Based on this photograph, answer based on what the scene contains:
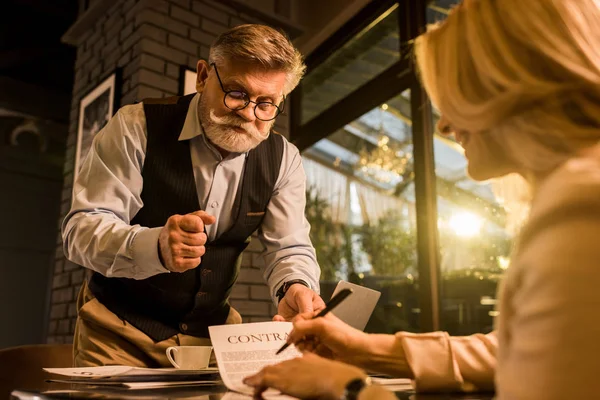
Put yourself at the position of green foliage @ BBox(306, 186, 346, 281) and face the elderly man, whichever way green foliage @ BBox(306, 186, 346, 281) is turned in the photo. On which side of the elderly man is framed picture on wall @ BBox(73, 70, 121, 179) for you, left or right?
right

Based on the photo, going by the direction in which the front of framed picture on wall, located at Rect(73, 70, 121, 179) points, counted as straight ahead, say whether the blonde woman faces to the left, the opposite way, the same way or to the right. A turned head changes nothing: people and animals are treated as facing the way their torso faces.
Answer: to the right

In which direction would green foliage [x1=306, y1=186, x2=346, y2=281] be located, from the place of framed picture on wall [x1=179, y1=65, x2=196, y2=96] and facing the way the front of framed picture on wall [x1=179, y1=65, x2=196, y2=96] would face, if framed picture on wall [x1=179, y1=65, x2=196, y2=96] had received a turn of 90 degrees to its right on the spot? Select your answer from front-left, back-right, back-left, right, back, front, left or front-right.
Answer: back

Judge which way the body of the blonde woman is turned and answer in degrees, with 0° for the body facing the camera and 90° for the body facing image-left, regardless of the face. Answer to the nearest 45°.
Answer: approximately 90°

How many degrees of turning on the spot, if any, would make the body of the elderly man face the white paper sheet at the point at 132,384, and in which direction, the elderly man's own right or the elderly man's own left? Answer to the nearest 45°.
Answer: approximately 45° to the elderly man's own right

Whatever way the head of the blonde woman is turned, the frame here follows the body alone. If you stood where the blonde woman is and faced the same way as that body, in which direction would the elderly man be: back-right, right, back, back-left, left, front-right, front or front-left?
front-right
